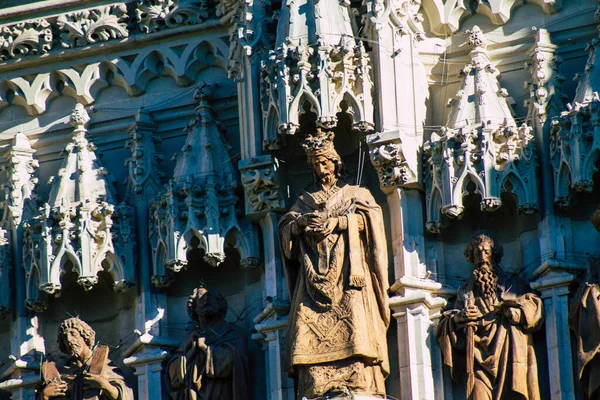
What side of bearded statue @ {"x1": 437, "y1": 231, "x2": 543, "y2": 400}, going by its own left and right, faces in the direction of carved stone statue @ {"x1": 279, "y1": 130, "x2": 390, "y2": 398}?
right

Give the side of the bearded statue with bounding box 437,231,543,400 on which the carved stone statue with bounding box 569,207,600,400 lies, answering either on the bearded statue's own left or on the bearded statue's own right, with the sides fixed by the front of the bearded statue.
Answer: on the bearded statue's own left

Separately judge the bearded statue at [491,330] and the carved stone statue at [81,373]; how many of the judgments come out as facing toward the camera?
2

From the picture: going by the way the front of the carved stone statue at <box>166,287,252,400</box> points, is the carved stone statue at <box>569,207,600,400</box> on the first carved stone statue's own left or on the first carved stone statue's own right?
on the first carved stone statue's own left

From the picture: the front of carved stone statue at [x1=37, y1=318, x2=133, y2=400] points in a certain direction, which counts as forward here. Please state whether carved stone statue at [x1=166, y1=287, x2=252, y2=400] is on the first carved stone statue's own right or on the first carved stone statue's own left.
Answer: on the first carved stone statue's own left

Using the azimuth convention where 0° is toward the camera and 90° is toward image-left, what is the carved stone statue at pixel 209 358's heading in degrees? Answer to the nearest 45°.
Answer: approximately 45°

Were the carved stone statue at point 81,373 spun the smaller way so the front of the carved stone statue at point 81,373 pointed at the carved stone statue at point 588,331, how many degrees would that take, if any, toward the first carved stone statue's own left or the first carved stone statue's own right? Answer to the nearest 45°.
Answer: approximately 45° to the first carved stone statue's own left

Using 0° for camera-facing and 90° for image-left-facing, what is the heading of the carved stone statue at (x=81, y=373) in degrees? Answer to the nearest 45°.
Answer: approximately 0°
